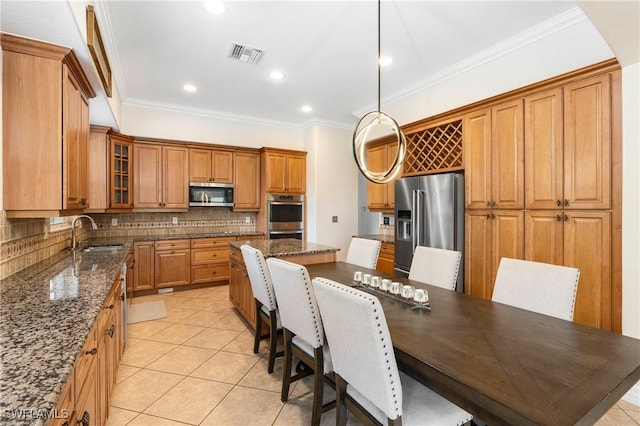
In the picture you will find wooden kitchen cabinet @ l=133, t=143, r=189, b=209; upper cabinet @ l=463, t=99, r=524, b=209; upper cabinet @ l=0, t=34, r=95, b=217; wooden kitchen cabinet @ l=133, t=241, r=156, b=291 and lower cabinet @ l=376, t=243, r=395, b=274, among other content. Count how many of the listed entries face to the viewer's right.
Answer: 1

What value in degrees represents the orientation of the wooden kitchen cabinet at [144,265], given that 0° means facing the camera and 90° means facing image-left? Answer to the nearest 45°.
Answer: approximately 0°

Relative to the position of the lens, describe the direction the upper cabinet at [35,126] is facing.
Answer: facing to the right of the viewer

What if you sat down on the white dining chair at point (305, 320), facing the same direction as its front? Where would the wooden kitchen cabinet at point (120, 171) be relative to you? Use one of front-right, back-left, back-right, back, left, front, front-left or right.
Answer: left

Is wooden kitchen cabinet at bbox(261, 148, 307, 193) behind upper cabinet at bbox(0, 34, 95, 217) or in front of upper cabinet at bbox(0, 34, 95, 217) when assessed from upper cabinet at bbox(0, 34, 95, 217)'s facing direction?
in front

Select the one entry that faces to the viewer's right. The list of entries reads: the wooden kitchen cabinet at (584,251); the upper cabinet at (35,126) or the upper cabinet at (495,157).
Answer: the upper cabinet at (35,126)

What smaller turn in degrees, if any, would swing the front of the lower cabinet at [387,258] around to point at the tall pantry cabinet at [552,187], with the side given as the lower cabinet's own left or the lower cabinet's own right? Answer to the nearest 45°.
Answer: approximately 90° to the lower cabinet's own left

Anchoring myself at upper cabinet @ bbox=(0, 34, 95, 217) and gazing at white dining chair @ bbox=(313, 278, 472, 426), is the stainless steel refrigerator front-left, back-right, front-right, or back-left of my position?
front-left

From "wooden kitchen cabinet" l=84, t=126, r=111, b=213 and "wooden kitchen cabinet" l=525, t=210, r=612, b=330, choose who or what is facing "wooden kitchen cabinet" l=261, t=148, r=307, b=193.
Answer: "wooden kitchen cabinet" l=84, t=126, r=111, b=213

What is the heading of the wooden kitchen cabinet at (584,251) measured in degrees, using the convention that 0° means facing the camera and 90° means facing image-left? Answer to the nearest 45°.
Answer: approximately 0°

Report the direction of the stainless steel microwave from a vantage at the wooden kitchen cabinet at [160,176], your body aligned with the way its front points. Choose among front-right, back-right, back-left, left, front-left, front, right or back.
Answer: left

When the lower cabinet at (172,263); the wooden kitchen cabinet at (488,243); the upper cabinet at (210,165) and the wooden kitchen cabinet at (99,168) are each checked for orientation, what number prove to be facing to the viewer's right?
1

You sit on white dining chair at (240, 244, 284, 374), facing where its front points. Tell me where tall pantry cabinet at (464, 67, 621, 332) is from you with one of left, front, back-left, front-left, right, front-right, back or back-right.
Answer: front-right

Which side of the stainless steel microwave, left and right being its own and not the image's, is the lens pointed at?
front

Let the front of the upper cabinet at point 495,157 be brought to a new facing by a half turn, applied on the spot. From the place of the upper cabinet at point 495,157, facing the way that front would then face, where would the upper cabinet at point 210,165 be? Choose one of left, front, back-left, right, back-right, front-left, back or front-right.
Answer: back-left

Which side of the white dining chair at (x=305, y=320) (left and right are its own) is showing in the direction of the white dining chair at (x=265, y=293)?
left

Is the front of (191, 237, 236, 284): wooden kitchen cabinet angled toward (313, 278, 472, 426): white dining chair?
yes
